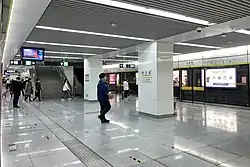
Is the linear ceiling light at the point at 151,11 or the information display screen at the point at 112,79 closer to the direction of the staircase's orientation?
the linear ceiling light

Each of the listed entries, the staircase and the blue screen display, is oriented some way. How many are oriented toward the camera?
2

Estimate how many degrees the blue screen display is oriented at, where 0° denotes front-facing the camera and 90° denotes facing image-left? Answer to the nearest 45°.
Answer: approximately 0°

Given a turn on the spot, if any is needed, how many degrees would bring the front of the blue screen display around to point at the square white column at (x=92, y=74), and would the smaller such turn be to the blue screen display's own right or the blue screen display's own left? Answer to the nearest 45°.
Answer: approximately 135° to the blue screen display's own left

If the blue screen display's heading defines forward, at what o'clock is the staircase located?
The staircase is roughly at 6 o'clock from the blue screen display.

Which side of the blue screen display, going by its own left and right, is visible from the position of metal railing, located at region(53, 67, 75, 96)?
back

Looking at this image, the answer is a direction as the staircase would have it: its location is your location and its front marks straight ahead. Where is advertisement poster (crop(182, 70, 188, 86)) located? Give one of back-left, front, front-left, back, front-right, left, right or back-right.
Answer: front-left

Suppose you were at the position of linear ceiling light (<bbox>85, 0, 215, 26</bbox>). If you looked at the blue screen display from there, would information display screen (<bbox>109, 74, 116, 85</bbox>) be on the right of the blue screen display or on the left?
right

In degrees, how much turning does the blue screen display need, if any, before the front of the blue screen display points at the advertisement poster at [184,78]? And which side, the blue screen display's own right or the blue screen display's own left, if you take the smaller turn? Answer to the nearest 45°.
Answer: approximately 90° to the blue screen display's own left

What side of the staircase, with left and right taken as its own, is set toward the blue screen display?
front
